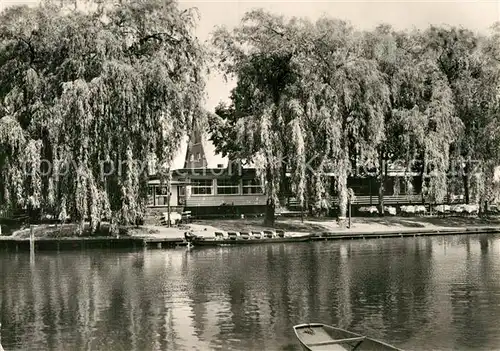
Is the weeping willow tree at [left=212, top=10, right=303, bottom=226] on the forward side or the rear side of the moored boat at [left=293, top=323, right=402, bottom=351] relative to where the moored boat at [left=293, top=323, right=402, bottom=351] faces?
on the forward side

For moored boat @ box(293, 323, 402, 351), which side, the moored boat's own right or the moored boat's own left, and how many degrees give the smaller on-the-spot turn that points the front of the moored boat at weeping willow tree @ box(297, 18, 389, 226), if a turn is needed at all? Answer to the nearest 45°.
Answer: approximately 45° to the moored boat's own right

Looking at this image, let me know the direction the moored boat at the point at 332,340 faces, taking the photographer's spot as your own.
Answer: facing away from the viewer and to the left of the viewer

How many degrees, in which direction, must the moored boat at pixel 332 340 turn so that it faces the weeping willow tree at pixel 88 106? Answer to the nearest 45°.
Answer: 0° — it already faces it

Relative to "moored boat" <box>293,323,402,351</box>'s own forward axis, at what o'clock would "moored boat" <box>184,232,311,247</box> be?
"moored boat" <box>184,232,311,247</box> is roughly at 1 o'clock from "moored boat" <box>293,323,402,351</box>.

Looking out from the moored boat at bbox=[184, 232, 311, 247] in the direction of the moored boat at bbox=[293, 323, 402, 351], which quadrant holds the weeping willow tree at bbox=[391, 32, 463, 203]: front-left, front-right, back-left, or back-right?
back-left

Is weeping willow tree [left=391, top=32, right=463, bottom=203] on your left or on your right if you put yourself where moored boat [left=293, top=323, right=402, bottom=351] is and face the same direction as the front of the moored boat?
on your right

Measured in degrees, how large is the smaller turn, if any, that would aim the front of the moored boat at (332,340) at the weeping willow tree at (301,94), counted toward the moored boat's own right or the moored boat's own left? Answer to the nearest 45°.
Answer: approximately 45° to the moored boat's own right
